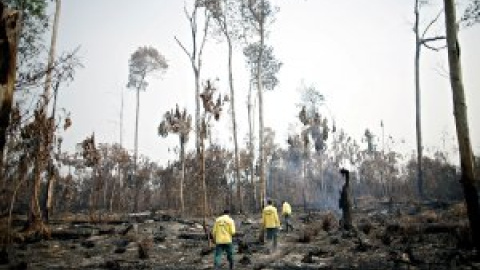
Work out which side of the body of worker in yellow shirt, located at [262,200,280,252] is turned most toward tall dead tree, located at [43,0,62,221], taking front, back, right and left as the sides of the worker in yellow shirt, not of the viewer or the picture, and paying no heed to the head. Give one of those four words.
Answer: left

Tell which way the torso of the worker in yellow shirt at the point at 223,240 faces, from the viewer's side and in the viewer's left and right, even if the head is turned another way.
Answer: facing away from the viewer

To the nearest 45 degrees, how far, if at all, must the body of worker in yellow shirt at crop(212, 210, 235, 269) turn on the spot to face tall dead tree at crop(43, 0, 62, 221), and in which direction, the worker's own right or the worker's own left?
approximately 45° to the worker's own left

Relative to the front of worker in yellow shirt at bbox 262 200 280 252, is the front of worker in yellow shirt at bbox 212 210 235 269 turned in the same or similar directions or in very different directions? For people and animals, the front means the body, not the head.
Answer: same or similar directions

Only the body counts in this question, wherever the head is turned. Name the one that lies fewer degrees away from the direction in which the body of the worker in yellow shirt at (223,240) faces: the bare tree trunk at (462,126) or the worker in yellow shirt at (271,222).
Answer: the worker in yellow shirt

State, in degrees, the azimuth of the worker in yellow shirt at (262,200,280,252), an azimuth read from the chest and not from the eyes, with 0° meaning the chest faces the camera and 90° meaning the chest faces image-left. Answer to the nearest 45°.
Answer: approximately 180°

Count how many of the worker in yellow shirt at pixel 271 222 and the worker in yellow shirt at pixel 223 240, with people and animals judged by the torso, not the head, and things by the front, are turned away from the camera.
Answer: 2

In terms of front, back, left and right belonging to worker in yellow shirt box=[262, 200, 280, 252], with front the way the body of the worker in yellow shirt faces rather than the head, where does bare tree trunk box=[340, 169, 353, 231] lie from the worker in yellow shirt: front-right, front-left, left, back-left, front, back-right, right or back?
front-right

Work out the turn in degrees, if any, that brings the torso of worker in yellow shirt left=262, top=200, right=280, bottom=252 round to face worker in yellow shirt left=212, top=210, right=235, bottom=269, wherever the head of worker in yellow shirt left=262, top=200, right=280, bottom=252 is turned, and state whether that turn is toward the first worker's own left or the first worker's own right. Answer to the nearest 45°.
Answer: approximately 180°

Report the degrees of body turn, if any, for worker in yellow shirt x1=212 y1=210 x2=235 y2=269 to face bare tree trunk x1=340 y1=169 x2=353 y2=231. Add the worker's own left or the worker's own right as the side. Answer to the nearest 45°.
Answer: approximately 45° to the worker's own right
